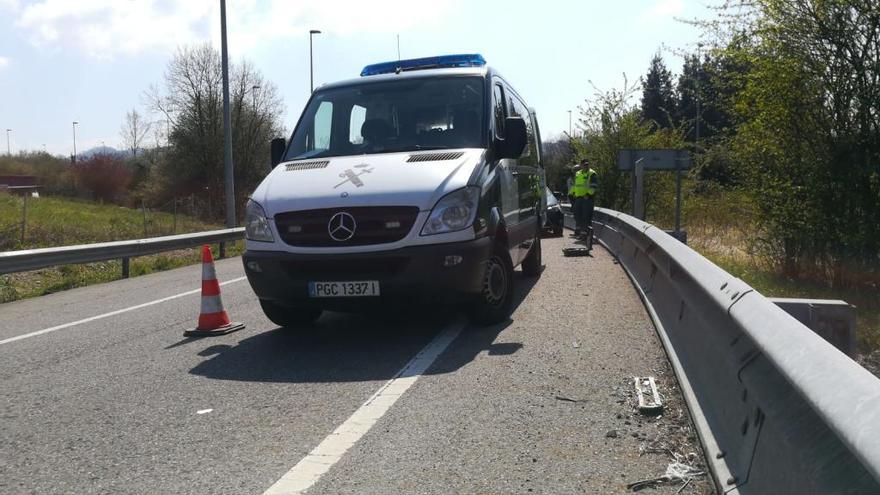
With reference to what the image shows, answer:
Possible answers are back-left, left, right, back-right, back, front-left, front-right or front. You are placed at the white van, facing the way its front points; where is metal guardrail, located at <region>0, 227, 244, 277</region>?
right

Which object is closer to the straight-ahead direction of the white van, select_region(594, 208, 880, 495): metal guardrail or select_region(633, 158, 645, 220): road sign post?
the metal guardrail

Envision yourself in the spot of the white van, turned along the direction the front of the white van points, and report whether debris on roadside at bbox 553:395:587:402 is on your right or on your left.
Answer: on your left

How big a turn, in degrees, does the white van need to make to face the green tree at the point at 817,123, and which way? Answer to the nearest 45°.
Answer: approximately 180°

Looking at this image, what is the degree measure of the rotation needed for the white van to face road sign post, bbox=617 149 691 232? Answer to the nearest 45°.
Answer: approximately 180°

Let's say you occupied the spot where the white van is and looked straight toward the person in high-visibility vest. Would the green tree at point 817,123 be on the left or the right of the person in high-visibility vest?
right

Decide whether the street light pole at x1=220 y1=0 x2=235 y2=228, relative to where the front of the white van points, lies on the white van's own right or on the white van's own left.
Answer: on the white van's own right

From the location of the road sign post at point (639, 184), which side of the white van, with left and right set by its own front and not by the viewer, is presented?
back

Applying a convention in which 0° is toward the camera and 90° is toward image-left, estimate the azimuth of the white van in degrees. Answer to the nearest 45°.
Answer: approximately 45°

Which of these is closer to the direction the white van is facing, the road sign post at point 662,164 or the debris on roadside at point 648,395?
the debris on roadside

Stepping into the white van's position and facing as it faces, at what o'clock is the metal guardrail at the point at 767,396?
The metal guardrail is roughly at 10 o'clock from the white van.

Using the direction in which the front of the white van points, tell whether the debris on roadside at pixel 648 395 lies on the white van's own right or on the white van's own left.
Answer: on the white van's own left
